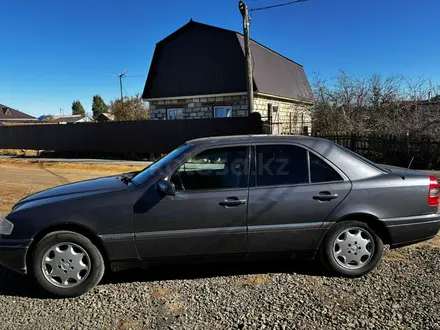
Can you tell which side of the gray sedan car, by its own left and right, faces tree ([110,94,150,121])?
right

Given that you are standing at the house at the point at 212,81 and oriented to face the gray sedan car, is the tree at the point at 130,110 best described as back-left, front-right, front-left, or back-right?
back-right

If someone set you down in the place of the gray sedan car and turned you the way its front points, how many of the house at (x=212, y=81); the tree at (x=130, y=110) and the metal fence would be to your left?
0

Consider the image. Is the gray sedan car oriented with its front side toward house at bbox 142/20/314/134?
no

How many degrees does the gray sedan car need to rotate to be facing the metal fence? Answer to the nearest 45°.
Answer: approximately 90° to its right

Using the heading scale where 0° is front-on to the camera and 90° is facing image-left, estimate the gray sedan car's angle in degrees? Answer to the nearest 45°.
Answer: approximately 90°

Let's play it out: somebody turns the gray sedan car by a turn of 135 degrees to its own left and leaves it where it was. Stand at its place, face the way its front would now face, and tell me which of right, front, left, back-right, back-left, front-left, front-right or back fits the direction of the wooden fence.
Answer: left

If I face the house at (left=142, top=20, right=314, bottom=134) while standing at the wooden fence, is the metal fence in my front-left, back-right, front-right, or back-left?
front-left
